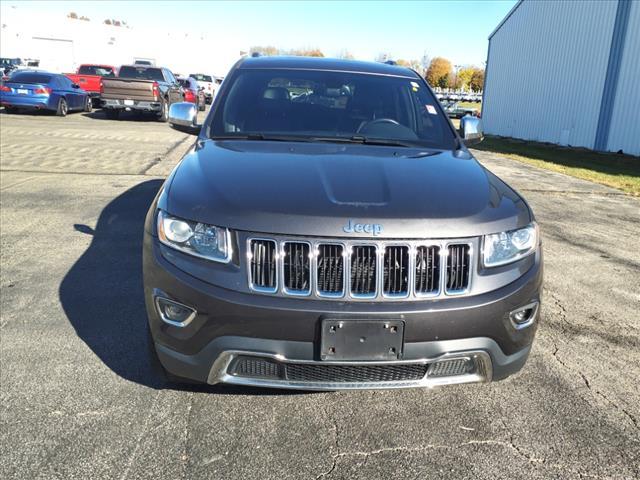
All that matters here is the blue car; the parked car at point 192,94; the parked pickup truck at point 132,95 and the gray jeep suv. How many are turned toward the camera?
1

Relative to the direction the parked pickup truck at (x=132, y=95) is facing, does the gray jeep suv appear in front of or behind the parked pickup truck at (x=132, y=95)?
behind

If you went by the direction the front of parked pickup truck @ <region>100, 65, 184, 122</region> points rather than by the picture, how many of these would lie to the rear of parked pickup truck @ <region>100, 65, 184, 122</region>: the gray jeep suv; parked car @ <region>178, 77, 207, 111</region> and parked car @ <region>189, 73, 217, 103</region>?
1

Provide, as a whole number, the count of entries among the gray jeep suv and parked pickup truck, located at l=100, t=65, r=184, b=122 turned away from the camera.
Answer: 1

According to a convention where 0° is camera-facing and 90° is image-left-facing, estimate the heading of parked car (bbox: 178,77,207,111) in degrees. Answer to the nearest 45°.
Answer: approximately 225°

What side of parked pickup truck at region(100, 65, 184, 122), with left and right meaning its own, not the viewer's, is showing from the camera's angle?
back

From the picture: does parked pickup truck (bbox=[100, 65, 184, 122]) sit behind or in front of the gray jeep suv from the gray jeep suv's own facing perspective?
behind

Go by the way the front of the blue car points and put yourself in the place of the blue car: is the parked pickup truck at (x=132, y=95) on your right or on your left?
on your right

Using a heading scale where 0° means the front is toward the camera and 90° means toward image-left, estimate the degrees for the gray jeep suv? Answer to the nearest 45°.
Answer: approximately 0°

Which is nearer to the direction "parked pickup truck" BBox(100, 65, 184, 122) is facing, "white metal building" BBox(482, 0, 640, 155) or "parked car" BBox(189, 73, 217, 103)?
the parked car

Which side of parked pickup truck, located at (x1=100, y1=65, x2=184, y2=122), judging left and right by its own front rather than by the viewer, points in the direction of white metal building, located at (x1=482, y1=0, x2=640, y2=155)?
right

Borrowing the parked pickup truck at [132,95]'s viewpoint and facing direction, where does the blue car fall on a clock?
The blue car is roughly at 10 o'clock from the parked pickup truck.
